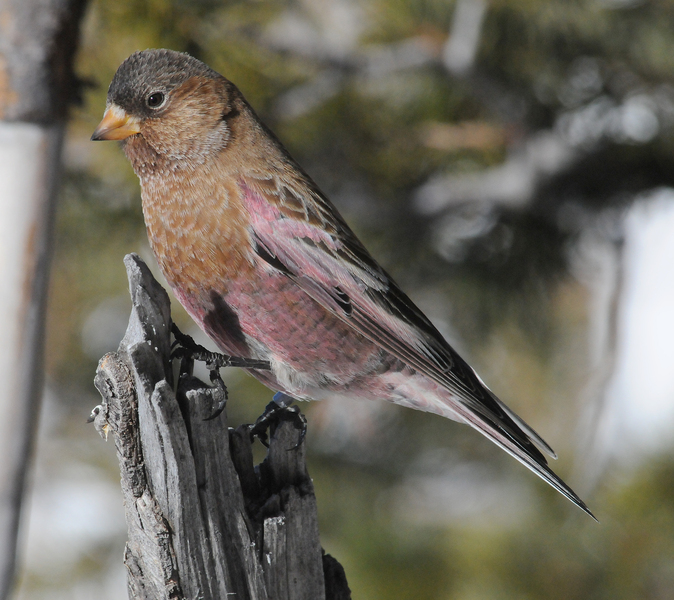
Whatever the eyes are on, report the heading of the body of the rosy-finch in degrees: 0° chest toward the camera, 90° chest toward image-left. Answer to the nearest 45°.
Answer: approximately 90°
